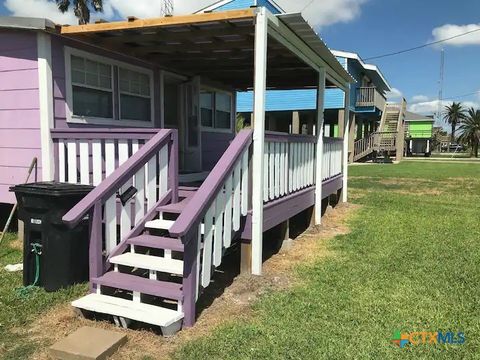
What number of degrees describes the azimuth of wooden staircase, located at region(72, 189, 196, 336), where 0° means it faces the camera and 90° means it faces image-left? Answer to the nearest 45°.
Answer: approximately 45°

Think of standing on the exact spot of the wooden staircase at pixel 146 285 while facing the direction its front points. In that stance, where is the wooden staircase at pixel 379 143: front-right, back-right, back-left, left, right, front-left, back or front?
back

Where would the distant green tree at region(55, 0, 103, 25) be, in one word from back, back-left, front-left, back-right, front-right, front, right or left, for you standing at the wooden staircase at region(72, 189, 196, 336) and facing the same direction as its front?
back-right

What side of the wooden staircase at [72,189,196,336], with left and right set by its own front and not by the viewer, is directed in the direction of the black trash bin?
right

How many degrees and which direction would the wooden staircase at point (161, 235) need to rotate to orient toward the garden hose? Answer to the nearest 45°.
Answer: approximately 45° to its right

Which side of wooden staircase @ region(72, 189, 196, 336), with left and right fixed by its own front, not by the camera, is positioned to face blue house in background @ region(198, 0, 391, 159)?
back

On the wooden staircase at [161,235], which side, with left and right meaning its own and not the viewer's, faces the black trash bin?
right

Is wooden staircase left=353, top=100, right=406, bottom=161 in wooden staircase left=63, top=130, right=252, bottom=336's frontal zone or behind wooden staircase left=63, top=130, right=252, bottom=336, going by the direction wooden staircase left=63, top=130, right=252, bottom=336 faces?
behind
